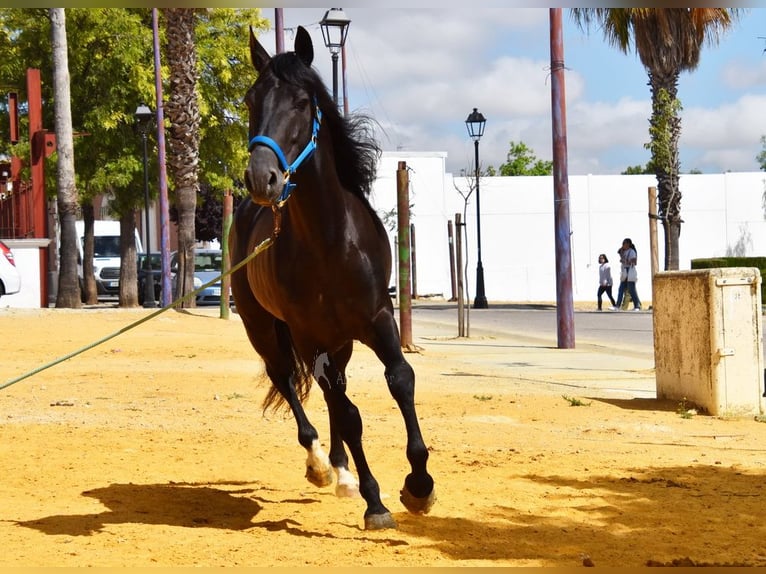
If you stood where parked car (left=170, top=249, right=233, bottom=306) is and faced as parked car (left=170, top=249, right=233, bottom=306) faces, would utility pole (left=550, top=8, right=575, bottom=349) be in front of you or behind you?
in front

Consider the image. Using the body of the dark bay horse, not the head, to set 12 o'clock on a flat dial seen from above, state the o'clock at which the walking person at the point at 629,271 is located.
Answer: The walking person is roughly at 8 o'clock from the dark bay horse.

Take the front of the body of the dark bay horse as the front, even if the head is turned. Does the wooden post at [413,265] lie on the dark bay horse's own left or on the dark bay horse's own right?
on the dark bay horse's own left

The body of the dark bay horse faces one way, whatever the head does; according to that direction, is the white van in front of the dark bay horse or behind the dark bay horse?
behind

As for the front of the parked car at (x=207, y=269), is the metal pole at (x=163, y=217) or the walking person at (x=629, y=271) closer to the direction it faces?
the metal pole

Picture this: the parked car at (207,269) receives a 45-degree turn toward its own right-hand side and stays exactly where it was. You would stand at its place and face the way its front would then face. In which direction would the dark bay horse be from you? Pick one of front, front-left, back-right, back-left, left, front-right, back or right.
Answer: front-left

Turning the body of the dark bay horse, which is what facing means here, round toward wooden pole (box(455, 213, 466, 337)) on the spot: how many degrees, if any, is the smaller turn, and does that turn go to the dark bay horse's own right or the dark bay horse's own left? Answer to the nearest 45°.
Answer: approximately 135° to the dark bay horse's own left

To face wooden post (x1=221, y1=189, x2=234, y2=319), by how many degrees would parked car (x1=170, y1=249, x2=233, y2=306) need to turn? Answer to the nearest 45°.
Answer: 0° — it already faces it

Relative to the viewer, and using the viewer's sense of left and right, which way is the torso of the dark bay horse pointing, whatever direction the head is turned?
facing the viewer and to the right of the viewer

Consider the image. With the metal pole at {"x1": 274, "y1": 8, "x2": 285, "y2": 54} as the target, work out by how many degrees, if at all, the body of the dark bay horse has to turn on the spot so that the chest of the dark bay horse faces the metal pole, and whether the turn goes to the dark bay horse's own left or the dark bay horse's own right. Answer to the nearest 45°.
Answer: approximately 135° to the dark bay horse's own left

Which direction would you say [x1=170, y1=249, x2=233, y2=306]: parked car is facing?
toward the camera

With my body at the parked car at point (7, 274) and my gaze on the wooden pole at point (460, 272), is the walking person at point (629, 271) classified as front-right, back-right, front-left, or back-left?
front-left
